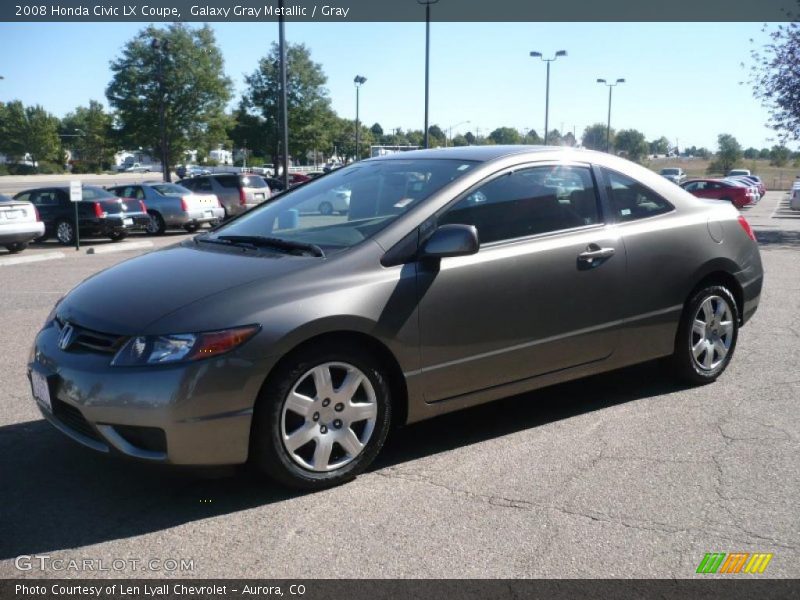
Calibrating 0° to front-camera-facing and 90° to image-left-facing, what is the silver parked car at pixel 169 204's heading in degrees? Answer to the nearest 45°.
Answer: approximately 135°

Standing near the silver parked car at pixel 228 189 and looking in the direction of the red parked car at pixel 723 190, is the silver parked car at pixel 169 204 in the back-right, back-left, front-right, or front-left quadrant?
back-right

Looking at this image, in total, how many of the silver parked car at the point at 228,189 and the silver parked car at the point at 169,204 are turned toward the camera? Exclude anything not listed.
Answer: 0

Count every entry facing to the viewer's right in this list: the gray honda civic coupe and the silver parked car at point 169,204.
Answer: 0

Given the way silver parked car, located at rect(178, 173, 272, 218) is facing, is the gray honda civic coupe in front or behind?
behind

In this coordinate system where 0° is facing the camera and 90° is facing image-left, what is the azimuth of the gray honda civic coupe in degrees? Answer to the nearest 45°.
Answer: approximately 45°

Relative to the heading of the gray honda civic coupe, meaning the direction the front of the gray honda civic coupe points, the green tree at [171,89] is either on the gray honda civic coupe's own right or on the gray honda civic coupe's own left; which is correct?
on the gray honda civic coupe's own right

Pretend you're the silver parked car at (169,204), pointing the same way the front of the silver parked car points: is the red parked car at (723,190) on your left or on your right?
on your right

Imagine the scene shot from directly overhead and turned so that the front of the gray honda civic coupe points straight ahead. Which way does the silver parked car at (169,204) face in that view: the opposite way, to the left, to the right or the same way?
to the right

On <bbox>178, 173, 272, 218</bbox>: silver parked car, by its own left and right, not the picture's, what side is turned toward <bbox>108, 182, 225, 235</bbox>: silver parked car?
left

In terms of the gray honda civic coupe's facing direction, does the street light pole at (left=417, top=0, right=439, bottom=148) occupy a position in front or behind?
behind

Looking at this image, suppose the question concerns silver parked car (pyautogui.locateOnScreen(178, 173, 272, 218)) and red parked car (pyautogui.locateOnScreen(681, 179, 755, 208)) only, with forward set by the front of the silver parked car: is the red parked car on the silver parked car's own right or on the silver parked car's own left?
on the silver parked car's own right

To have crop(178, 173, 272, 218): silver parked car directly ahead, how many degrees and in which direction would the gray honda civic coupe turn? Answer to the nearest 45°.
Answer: approximately 135° to its right

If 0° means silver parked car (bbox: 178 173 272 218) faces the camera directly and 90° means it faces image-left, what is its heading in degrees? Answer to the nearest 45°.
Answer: approximately 135°
